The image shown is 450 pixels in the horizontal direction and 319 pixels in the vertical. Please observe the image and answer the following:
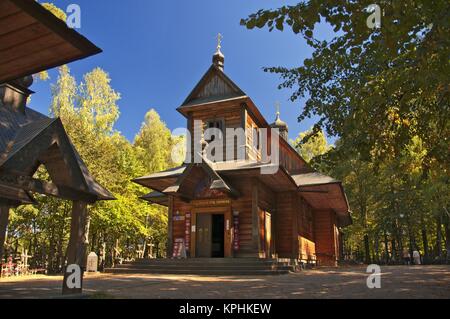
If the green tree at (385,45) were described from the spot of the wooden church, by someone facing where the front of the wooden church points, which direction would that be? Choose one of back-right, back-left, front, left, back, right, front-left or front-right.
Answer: front-left

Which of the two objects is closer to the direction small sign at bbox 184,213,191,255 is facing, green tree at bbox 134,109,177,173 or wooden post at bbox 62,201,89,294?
the wooden post

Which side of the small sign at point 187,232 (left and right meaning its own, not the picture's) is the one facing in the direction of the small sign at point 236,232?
left

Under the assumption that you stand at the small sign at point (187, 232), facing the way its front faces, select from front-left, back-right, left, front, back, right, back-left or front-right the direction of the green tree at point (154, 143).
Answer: back-right

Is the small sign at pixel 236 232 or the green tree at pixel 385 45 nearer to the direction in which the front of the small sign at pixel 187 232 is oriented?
the green tree

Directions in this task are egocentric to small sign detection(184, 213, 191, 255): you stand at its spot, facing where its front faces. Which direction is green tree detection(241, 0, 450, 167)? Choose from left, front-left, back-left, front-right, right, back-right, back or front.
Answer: front-left

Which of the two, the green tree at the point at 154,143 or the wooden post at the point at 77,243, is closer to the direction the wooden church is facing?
the wooden post

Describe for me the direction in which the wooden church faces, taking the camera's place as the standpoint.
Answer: facing the viewer and to the left of the viewer

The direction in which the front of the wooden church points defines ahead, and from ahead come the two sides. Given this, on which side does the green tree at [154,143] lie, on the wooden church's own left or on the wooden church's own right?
on the wooden church's own right

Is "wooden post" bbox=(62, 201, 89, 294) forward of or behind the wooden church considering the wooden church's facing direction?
forward
